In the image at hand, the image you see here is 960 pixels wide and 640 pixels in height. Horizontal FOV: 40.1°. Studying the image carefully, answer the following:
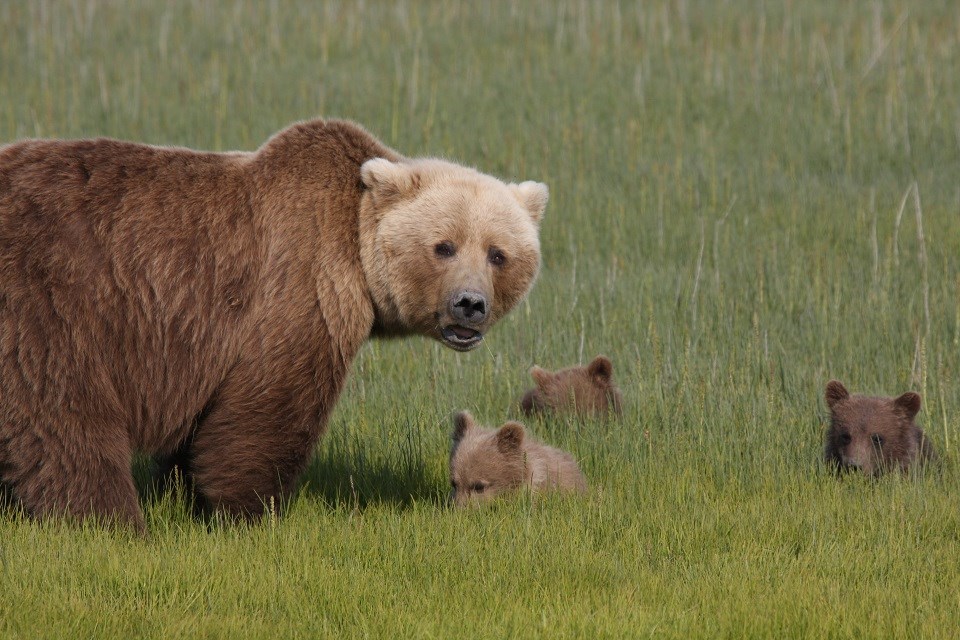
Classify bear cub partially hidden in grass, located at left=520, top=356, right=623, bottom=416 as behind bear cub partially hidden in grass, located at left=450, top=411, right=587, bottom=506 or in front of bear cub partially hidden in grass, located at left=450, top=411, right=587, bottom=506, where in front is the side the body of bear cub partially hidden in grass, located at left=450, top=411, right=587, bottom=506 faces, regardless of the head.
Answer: behind

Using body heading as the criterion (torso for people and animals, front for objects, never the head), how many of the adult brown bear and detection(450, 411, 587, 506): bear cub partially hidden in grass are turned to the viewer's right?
1

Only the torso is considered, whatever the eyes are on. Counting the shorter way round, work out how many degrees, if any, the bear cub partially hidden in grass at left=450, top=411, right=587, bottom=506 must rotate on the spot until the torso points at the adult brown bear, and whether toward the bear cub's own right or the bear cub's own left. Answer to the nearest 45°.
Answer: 0° — it already faces it

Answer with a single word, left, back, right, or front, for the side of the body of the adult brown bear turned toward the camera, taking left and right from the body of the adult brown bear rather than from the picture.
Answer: right

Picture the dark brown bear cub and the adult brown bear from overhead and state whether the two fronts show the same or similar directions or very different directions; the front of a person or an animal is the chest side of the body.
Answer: very different directions

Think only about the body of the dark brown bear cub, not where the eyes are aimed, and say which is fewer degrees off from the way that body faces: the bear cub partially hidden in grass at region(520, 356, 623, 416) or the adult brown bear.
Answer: the adult brown bear

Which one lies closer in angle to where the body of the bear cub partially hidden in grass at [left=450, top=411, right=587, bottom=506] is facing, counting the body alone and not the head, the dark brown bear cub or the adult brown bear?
the adult brown bear

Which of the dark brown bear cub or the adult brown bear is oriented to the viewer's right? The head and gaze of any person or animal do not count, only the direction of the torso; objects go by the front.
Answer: the adult brown bear

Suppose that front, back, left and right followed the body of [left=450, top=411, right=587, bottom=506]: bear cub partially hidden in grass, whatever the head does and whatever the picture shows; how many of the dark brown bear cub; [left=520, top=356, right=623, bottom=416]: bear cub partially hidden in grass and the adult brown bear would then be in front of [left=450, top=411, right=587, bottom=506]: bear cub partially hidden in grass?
1

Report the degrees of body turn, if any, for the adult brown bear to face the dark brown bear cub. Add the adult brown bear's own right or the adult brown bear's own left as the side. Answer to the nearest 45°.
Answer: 0° — it already faces it

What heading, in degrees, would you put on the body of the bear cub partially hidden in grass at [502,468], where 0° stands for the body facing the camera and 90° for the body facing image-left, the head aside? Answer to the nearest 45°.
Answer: approximately 45°

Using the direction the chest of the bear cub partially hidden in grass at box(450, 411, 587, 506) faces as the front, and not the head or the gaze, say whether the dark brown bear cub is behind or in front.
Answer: behind
